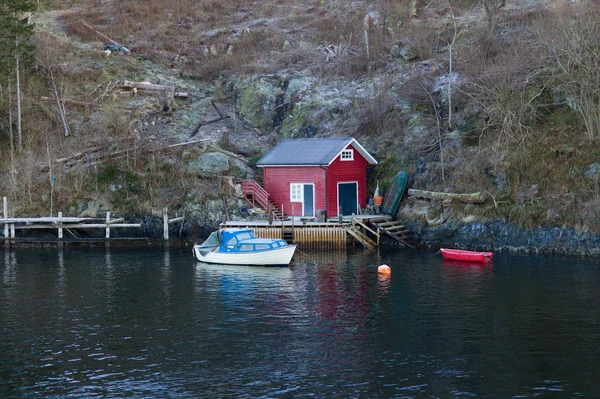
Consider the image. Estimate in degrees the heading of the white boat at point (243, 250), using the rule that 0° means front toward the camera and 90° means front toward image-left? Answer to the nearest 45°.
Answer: approximately 270°

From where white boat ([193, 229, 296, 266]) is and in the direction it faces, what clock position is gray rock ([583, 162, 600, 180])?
The gray rock is roughly at 12 o'clock from the white boat.
